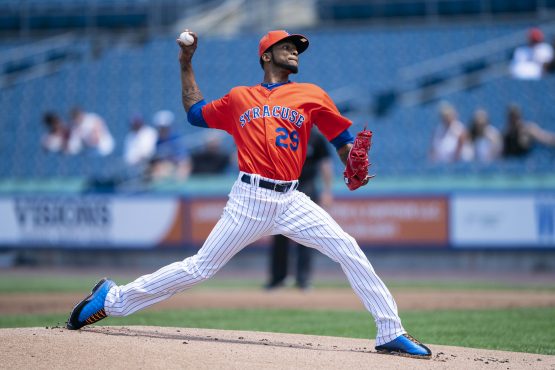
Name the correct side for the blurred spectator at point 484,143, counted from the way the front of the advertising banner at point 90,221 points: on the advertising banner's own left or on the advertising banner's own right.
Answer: on the advertising banner's own left

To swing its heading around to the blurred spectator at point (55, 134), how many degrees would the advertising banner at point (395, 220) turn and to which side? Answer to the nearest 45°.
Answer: approximately 90° to its right

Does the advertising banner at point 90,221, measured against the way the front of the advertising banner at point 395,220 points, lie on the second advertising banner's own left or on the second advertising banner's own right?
on the second advertising banner's own right

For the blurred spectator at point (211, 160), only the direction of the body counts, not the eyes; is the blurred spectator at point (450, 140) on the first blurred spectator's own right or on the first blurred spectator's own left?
on the first blurred spectator's own left

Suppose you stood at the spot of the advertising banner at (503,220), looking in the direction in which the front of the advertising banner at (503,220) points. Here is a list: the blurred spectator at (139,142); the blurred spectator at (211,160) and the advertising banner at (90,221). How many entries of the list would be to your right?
3

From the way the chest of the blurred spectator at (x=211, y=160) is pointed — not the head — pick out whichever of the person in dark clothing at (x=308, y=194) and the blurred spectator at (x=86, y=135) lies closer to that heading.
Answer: the person in dark clothing

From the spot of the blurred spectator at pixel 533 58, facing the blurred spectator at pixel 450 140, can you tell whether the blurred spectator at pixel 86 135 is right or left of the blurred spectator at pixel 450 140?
right

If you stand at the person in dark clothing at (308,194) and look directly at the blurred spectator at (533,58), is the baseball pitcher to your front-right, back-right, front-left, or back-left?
back-right

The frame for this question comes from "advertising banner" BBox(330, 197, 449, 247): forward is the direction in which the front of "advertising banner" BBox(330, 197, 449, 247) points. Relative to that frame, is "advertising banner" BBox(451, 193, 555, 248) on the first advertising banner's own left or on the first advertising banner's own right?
on the first advertising banner's own left

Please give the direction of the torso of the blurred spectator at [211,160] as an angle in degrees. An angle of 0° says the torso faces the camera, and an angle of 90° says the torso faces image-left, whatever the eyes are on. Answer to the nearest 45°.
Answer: approximately 0°

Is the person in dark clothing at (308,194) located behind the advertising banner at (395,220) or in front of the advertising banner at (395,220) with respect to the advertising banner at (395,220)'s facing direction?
in front

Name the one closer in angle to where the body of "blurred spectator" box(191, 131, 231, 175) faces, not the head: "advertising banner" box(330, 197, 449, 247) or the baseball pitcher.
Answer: the baseball pitcher
